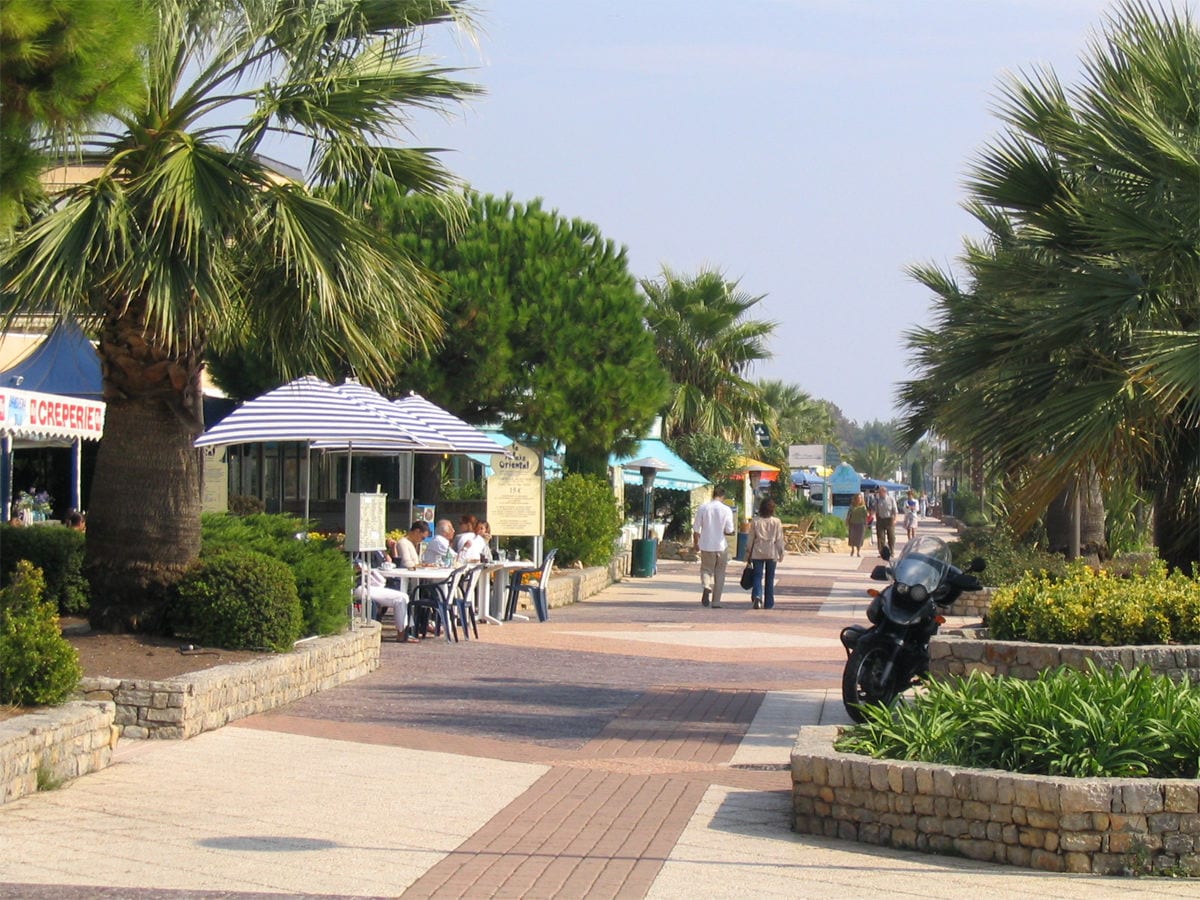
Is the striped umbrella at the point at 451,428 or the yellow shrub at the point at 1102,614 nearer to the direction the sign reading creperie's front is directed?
the yellow shrub

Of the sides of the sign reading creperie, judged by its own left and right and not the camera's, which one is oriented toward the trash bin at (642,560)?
left

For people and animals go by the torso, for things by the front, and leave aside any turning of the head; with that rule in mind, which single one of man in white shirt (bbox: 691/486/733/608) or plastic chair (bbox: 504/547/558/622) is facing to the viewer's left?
the plastic chair

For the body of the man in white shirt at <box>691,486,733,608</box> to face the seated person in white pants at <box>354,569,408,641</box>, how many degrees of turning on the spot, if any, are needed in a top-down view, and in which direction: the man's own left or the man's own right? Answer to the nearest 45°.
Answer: approximately 135° to the man's own left

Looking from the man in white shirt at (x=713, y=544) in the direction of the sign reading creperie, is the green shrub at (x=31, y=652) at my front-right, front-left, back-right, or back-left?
front-left

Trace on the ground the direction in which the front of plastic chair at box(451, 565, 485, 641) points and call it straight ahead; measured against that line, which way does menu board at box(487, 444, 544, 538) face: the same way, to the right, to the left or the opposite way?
to the left

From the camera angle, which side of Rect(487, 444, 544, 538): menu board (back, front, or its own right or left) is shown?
front

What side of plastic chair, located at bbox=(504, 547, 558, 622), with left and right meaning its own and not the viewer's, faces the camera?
left

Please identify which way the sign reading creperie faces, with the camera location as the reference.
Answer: facing the viewer and to the right of the viewer

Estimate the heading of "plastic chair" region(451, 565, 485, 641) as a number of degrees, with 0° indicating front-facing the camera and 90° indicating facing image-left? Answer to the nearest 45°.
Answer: approximately 90°

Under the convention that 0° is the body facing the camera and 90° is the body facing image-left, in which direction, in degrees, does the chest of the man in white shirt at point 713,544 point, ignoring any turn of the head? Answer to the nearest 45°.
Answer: approximately 180°

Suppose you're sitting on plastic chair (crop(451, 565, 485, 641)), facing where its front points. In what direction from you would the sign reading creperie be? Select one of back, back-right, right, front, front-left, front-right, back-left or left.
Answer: front

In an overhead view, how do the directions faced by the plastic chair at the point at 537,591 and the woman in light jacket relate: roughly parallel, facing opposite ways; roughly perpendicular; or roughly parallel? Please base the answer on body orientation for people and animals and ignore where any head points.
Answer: roughly perpendicular

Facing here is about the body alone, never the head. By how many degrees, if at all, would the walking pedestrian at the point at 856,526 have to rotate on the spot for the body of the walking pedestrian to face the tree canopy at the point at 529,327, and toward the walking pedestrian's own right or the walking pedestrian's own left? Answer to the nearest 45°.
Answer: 0° — they already face it

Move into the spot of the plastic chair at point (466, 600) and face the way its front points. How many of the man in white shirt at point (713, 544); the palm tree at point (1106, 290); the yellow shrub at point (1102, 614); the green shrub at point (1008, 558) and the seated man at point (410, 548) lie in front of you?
1

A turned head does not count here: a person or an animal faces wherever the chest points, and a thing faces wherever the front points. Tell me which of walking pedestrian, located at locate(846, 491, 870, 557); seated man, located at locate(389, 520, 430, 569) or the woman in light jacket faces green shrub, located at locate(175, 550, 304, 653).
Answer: the walking pedestrian

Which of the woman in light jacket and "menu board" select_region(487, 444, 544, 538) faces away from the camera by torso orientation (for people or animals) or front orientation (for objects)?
the woman in light jacket
